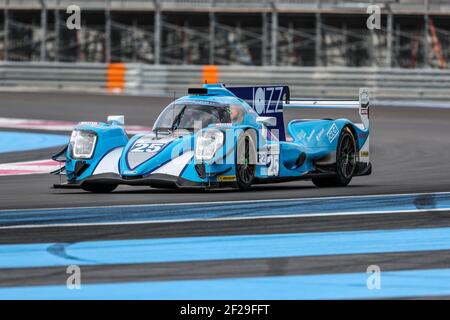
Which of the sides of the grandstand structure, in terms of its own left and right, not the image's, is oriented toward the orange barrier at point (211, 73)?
front

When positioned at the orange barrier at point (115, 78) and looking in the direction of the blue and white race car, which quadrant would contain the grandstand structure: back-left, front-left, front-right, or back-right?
back-left

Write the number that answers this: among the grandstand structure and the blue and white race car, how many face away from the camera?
0

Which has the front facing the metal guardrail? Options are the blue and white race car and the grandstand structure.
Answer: the grandstand structure

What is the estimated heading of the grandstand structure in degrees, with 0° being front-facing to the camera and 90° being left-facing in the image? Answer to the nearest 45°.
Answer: approximately 0°

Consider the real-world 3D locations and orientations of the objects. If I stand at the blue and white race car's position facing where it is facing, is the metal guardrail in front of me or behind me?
behind

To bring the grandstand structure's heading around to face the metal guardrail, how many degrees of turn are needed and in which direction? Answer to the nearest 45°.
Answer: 0° — it already faces it

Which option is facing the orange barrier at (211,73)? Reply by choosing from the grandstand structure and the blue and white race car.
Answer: the grandstand structure

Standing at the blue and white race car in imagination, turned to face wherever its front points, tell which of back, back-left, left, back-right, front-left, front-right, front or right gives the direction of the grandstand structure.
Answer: back-right

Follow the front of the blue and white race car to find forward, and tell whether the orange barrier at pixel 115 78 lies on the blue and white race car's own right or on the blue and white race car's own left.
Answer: on the blue and white race car's own right
